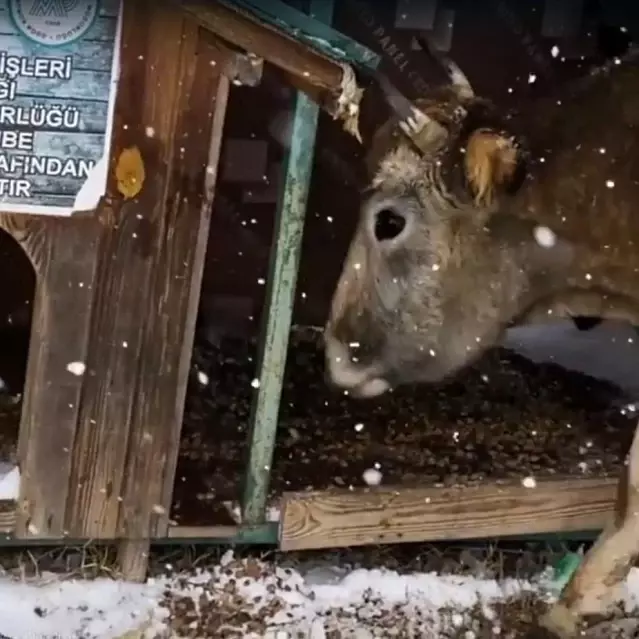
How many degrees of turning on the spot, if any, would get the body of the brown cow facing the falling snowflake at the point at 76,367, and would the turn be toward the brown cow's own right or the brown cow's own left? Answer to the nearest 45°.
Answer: approximately 45° to the brown cow's own left

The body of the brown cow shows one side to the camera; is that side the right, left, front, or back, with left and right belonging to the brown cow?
left
